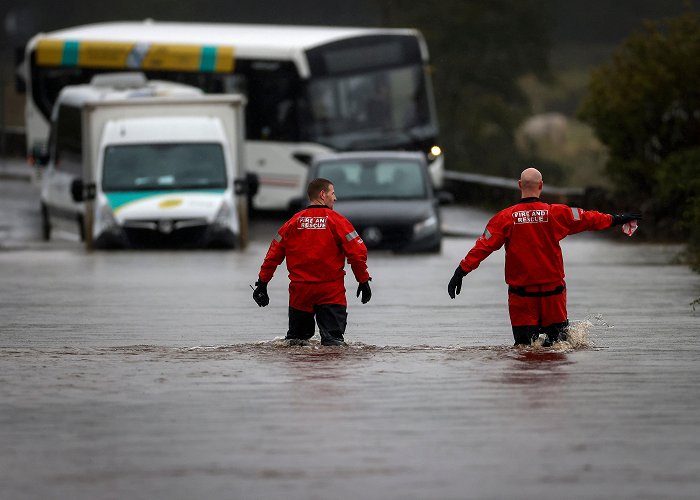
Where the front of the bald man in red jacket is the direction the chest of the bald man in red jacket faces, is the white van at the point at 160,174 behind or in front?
in front

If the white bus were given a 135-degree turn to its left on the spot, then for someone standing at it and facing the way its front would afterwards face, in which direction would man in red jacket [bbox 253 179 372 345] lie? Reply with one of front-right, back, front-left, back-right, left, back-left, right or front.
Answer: back

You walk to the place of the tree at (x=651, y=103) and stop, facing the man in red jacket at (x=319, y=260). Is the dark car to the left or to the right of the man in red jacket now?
right

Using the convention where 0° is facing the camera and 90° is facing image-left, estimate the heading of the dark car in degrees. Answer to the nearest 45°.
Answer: approximately 0°

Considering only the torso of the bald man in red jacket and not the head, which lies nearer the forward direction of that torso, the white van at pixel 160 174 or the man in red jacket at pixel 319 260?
the white van

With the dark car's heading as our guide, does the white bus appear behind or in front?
behind

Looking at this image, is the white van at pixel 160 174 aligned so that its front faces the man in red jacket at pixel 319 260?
yes

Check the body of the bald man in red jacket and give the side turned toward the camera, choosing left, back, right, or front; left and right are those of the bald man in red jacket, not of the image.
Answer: back

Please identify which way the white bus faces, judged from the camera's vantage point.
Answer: facing the viewer and to the right of the viewer

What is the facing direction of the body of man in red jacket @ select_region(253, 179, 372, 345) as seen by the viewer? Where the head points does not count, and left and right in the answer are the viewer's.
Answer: facing away from the viewer

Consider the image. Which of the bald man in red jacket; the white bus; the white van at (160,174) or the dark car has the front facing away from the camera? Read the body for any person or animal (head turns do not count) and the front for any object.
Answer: the bald man in red jacket

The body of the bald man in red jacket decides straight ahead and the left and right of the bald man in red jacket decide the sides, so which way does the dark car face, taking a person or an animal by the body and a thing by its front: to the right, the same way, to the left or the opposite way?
the opposite way

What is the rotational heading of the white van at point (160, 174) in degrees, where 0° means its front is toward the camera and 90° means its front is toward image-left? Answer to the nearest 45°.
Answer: approximately 0°

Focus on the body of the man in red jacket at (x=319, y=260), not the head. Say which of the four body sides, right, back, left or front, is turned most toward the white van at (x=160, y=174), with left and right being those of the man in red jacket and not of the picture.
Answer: front

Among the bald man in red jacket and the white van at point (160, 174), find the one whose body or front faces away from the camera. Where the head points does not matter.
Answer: the bald man in red jacket

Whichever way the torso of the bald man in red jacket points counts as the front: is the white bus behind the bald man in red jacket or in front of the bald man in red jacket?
in front

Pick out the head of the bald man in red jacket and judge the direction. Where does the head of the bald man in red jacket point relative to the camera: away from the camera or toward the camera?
away from the camera
